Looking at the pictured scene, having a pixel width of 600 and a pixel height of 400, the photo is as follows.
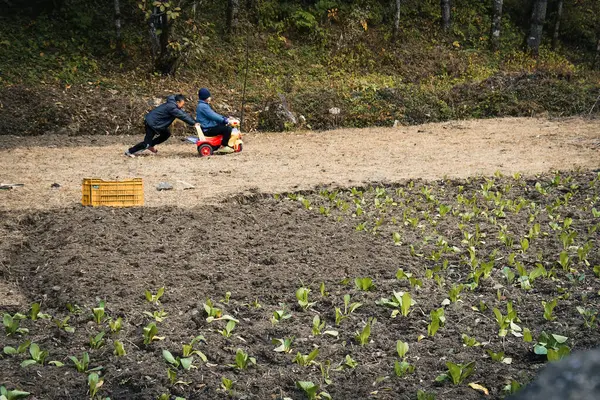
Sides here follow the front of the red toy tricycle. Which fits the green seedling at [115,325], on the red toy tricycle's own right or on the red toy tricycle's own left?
on the red toy tricycle's own right

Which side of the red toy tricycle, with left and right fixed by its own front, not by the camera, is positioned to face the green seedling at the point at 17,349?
right

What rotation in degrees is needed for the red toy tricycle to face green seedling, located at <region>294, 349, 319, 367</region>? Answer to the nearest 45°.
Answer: approximately 90° to its right

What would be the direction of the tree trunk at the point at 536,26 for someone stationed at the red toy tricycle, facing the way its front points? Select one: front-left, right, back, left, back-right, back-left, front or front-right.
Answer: front-left

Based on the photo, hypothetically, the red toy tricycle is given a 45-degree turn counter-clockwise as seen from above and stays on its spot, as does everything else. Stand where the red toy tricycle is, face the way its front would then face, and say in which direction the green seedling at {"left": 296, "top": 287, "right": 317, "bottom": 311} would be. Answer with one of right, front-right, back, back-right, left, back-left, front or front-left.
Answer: back-right

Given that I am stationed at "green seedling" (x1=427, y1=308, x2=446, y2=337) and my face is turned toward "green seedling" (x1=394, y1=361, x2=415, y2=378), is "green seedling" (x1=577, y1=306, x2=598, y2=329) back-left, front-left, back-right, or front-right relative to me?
back-left

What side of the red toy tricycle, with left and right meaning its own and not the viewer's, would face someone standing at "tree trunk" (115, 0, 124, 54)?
left

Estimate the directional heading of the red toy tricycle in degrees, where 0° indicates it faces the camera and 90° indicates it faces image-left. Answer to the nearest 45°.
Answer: approximately 270°

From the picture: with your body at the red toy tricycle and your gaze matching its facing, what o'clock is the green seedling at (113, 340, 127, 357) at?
The green seedling is roughly at 3 o'clock from the red toy tricycle.

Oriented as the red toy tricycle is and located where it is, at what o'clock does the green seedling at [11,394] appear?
The green seedling is roughly at 3 o'clock from the red toy tricycle.

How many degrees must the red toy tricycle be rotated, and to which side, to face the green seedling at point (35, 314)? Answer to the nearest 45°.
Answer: approximately 90° to its right

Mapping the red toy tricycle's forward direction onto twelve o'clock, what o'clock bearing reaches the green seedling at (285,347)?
The green seedling is roughly at 3 o'clock from the red toy tricycle.
